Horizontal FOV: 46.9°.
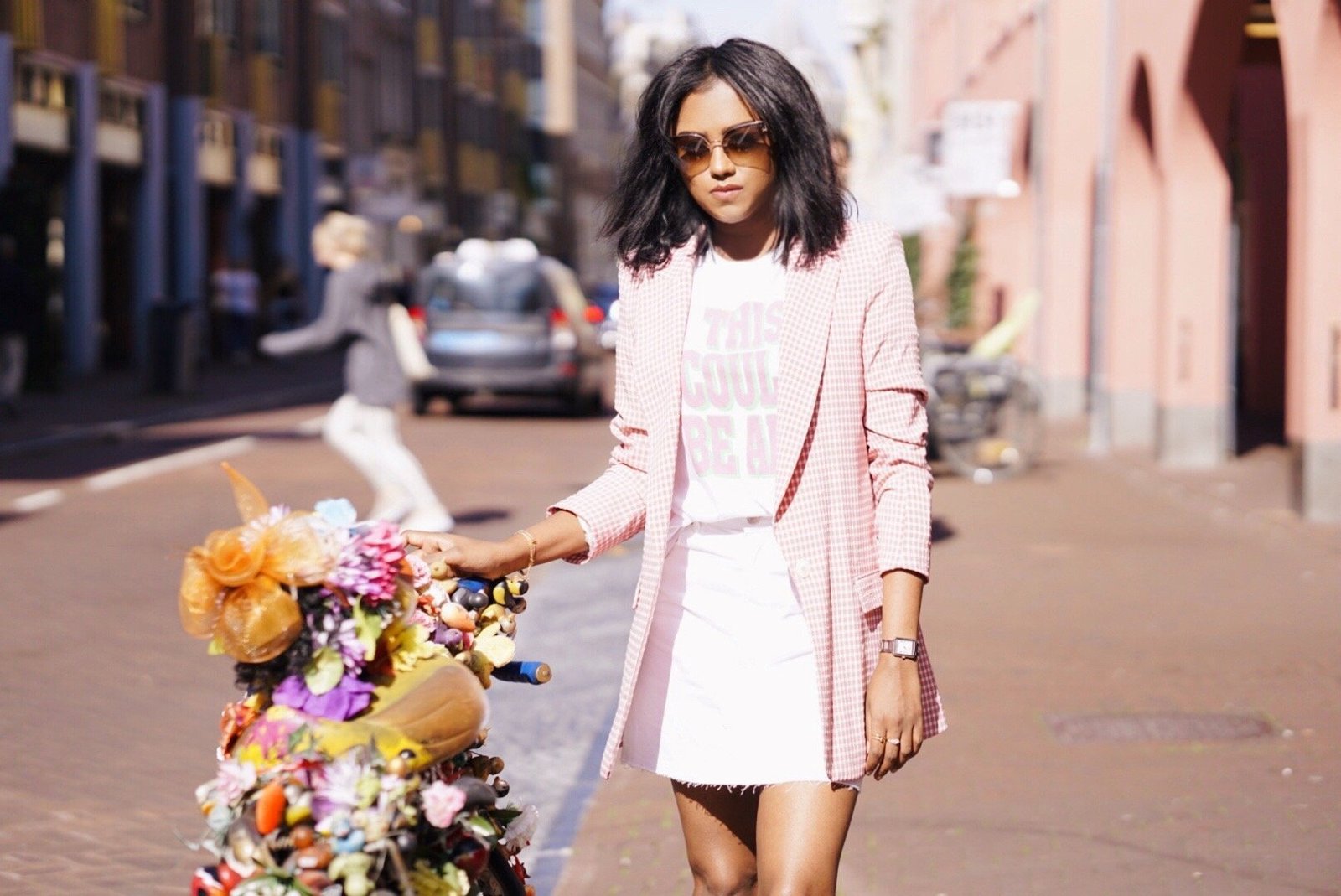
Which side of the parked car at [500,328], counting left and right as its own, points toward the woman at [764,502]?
back

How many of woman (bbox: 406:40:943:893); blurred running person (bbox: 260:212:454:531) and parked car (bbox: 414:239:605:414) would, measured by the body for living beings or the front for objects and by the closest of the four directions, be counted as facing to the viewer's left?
1

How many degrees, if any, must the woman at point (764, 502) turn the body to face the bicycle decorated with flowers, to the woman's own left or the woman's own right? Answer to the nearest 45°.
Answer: approximately 45° to the woman's own right

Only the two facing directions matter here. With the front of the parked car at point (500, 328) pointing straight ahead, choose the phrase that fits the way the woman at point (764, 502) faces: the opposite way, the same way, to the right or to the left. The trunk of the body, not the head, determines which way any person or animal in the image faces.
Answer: the opposite way

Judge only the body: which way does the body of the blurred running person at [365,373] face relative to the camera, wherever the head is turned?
to the viewer's left

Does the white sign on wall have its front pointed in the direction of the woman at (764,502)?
yes

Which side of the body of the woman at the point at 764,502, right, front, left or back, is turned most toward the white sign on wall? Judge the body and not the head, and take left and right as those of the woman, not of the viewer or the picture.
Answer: back

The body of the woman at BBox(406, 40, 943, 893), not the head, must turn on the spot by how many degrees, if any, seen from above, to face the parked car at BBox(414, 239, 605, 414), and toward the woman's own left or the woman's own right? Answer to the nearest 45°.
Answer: approximately 180°

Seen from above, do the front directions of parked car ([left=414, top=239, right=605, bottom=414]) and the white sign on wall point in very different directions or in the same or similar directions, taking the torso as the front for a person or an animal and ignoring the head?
very different directions

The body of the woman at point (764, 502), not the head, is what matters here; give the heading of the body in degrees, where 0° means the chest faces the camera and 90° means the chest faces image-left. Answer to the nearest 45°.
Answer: approximately 0°

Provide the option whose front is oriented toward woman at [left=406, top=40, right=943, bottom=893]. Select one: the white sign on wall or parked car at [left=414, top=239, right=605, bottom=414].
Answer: the white sign on wall

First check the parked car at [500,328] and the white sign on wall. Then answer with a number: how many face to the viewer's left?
0
